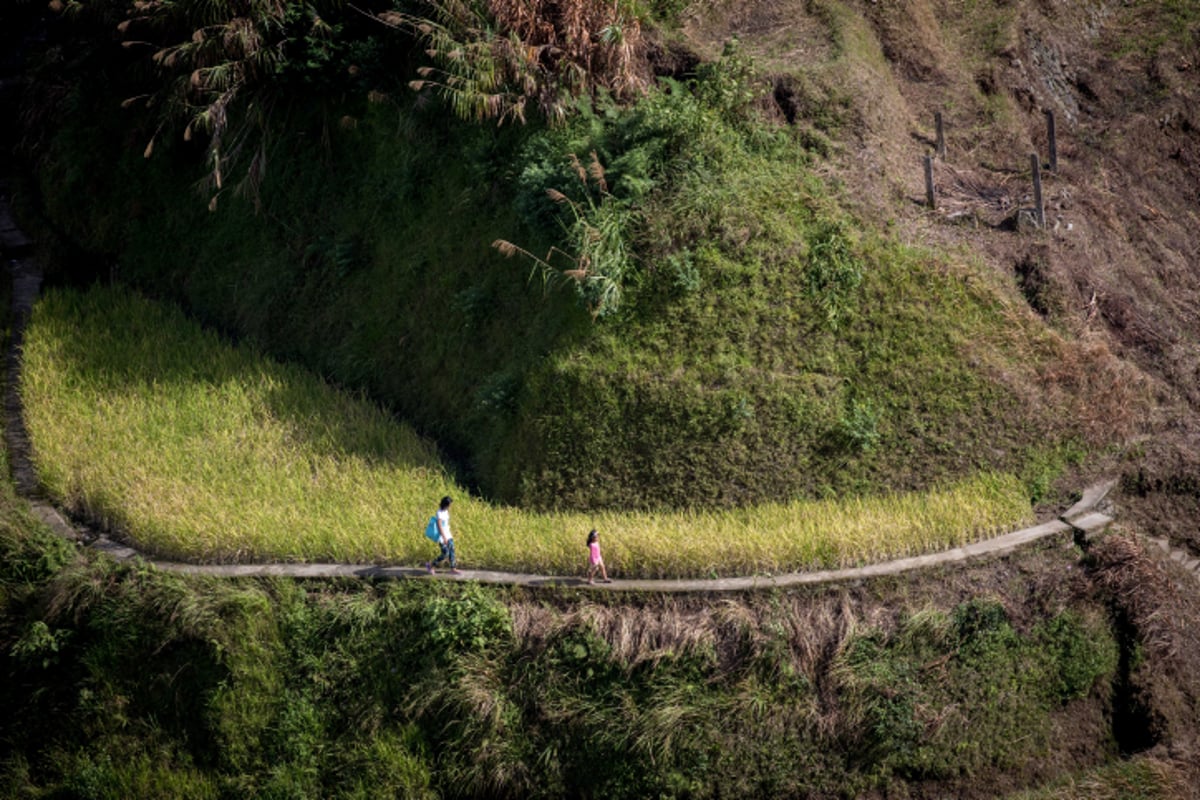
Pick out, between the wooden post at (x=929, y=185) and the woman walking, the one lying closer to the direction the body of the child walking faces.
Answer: the wooden post

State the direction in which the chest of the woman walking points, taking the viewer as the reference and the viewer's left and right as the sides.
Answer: facing to the right of the viewer

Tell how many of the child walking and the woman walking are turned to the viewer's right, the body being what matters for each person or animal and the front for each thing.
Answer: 2

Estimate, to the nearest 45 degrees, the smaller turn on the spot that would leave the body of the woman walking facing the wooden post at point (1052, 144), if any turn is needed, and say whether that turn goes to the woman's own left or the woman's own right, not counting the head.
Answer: approximately 45° to the woman's own left

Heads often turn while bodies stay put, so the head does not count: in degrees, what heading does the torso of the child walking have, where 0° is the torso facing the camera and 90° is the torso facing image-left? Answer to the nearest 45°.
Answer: approximately 270°

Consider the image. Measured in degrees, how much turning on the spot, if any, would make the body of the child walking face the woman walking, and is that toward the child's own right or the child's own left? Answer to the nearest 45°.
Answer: approximately 180°

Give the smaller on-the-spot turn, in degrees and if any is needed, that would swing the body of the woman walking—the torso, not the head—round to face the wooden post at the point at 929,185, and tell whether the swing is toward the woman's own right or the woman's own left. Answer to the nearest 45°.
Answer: approximately 45° to the woman's own left
